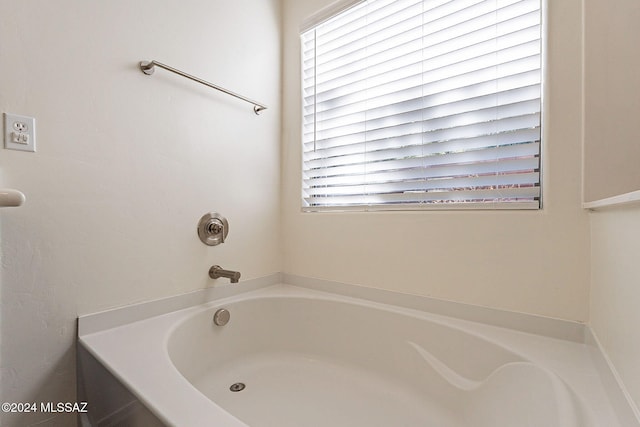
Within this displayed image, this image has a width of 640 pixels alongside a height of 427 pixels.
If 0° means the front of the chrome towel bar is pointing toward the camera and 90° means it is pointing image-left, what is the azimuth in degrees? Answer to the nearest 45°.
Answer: approximately 315°

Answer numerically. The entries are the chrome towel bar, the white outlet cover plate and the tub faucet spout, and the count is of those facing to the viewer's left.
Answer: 0

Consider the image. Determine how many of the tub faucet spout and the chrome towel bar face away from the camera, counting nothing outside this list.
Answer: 0

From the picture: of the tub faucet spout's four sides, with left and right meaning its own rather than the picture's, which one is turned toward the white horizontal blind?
front

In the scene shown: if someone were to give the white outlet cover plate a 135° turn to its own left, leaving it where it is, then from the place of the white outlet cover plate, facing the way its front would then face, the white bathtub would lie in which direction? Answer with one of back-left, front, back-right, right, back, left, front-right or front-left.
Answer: right

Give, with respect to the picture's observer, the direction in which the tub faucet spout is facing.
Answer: facing the viewer and to the right of the viewer
